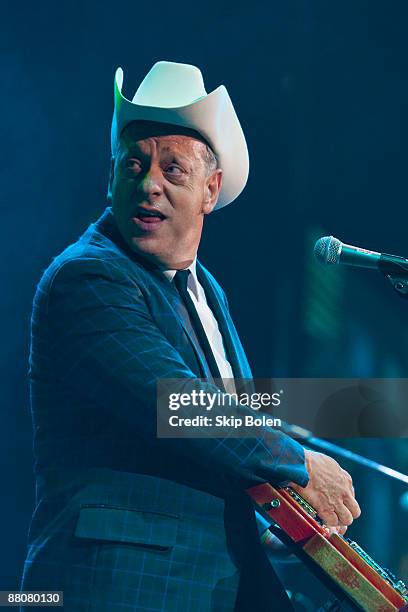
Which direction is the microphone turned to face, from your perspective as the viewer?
facing to the left of the viewer

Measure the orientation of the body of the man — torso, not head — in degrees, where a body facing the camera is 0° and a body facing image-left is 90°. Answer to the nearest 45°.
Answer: approximately 315°

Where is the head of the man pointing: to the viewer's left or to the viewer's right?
to the viewer's left

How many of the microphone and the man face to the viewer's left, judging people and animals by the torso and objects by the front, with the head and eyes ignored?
1
